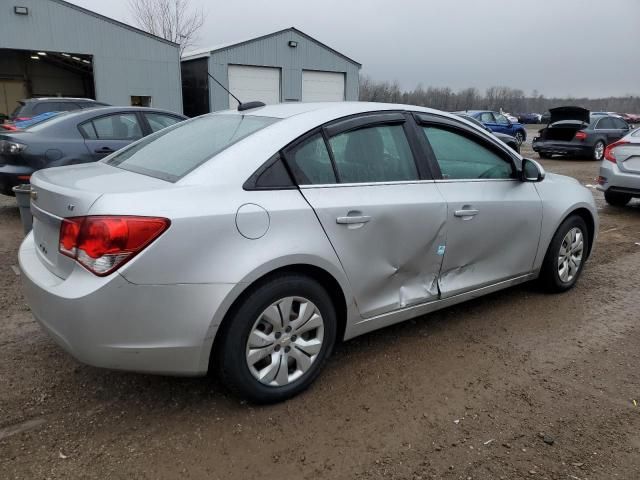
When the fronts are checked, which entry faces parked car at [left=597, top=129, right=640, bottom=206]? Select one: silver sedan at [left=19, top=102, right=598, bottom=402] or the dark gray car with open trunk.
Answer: the silver sedan

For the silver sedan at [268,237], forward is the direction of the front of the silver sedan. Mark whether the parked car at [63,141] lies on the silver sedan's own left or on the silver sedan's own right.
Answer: on the silver sedan's own left

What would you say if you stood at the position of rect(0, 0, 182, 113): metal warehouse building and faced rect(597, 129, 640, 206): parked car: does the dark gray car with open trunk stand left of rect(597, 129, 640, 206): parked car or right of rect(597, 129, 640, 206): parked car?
left

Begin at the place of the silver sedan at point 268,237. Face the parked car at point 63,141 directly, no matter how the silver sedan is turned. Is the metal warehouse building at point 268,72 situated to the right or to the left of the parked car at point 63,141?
right

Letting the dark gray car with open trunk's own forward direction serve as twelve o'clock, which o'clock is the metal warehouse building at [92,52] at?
The metal warehouse building is roughly at 7 o'clock from the dark gray car with open trunk.

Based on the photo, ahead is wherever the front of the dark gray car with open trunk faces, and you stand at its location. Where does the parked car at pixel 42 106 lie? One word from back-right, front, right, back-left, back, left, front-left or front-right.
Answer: back

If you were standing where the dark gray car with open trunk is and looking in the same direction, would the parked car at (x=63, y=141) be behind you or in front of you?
behind

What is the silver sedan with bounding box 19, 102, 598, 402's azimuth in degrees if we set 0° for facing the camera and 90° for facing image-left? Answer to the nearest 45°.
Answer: approximately 225°

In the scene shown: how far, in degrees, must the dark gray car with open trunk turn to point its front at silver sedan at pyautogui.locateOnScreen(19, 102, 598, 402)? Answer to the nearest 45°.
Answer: approximately 135° to its right

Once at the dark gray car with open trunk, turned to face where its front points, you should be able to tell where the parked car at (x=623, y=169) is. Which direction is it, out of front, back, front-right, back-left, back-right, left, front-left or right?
back-right

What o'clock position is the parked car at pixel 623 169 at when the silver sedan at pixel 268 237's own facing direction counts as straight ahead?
The parked car is roughly at 12 o'clock from the silver sedan.

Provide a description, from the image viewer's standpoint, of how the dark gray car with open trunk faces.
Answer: facing away from the viewer and to the right of the viewer

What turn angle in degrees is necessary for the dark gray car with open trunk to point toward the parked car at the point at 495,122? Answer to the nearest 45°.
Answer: approximately 90° to its left
